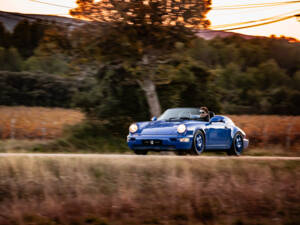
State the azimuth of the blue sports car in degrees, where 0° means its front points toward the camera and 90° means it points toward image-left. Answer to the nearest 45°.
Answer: approximately 45°

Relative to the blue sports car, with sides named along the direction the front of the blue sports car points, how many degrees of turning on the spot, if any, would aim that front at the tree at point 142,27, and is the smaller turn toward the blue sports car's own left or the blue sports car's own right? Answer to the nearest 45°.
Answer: approximately 135° to the blue sports car's own right
